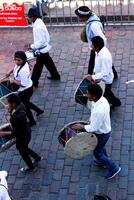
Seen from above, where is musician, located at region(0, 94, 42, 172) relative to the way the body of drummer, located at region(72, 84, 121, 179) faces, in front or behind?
in front

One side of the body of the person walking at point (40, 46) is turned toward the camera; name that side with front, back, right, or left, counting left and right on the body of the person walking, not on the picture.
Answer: left

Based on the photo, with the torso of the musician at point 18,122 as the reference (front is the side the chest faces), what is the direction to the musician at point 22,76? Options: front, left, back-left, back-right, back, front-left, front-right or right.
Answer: right

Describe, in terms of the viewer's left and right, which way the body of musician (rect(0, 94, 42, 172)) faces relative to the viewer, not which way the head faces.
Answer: facing to the left of the viewer

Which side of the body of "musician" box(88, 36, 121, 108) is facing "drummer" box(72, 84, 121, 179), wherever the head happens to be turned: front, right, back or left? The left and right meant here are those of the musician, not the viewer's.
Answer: left

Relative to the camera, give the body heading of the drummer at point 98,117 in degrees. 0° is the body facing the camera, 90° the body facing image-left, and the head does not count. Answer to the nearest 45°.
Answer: approximately 90°

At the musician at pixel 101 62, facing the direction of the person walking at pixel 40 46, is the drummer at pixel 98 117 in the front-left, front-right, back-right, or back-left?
back-left

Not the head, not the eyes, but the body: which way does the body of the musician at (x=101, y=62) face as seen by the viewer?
to the viewer's left

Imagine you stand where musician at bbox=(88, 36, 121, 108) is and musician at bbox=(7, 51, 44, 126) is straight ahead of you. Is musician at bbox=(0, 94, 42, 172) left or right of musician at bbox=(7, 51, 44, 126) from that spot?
left

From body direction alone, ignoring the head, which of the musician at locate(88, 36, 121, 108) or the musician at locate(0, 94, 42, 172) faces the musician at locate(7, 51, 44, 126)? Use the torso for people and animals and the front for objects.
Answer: the musician at locate(88, 36, 121, 108)
